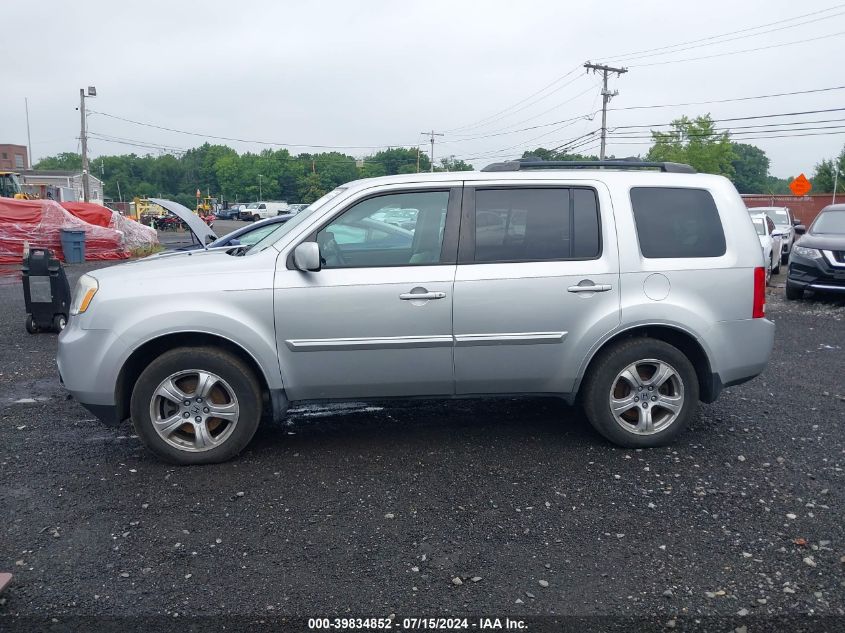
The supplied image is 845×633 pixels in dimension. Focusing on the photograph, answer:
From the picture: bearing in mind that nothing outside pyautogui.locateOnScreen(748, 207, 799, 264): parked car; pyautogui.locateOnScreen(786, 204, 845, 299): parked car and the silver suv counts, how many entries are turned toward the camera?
2

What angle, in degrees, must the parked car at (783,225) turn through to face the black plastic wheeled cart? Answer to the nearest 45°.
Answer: approximately 45° to its right

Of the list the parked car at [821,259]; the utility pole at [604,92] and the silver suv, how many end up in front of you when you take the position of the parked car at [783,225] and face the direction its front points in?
2

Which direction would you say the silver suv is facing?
to the viewer's left

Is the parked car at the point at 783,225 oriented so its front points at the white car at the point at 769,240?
yes

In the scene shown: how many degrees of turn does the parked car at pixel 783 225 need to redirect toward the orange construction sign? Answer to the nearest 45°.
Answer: approximately 180°

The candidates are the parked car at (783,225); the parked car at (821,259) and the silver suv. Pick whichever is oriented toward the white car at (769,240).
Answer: the parked car at (783,225)

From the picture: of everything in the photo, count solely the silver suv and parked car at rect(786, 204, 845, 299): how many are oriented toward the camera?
1

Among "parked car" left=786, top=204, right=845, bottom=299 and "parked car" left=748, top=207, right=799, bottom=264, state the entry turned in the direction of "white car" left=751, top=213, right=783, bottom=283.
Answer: "parked car" left=748, top=207, right=799, bottom=264

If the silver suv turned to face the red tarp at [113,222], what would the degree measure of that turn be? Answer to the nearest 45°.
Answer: approximately 45° to its right

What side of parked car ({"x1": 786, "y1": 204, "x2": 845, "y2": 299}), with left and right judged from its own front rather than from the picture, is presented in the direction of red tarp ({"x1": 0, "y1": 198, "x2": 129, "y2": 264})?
right

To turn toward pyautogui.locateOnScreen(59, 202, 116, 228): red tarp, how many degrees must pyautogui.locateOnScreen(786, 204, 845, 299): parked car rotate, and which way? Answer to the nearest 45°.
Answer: approximately 90° to its right

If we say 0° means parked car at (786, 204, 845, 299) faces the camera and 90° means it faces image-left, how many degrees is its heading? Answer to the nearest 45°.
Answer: approximately 0°
